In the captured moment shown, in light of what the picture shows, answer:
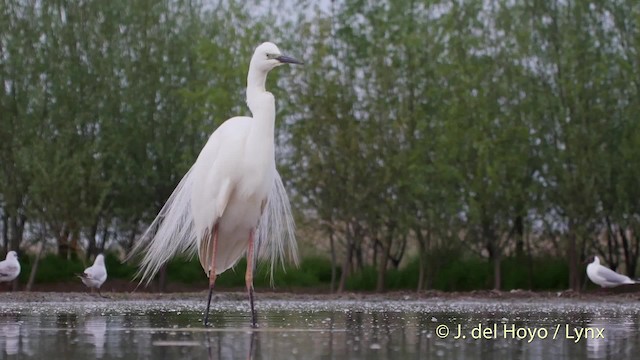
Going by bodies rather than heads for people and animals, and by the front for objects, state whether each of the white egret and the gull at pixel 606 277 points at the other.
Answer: no

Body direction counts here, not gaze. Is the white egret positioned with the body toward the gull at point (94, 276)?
no

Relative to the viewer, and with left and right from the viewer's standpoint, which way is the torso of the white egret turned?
facing the viewer and to the right of the viewer

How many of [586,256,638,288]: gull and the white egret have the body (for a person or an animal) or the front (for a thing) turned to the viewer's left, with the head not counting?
1

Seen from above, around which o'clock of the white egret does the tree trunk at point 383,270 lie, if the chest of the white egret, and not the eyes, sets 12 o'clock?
The tree trunk is roughly at 8 o'clock from the white egret.

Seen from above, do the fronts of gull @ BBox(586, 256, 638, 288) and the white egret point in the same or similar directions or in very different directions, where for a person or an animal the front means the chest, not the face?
very different directions

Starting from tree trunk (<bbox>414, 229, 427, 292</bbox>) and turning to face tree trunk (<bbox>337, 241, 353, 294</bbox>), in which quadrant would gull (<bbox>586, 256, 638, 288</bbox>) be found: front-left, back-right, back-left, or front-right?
back-left

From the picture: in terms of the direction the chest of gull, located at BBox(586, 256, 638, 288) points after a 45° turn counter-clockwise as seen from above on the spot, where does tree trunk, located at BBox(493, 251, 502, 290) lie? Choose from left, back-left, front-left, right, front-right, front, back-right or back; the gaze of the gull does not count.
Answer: right

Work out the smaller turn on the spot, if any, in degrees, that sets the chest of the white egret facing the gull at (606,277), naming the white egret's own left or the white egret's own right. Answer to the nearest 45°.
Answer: approximately 90° to the white egret's own left

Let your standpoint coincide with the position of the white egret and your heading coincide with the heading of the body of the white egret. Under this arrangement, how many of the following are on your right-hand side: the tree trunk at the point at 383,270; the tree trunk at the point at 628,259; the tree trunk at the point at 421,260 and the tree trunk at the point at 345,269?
0

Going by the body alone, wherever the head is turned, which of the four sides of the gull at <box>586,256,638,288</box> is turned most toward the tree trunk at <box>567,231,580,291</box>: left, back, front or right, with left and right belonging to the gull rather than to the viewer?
right

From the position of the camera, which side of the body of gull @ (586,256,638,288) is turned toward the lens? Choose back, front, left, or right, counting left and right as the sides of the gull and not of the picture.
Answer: left

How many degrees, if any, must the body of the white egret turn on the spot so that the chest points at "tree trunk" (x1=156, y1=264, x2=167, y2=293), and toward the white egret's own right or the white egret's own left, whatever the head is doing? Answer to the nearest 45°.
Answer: approximately 135° to the white egret's own left

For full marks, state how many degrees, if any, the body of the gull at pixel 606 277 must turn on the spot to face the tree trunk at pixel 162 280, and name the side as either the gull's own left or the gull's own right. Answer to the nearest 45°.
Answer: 0° — it already faces it

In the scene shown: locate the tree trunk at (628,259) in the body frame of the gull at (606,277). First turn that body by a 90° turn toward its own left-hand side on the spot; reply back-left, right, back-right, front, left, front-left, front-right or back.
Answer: back
